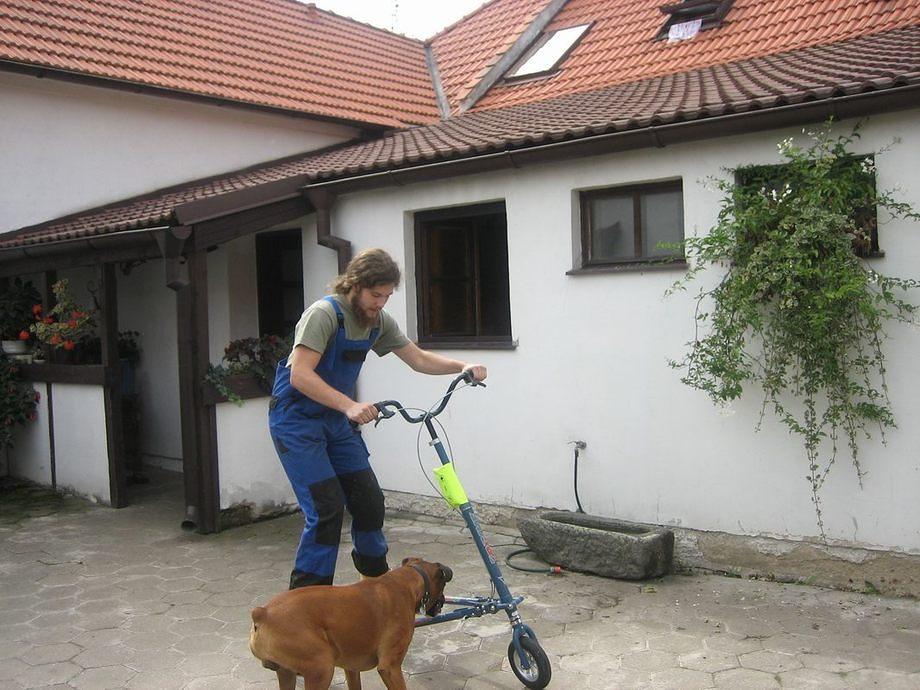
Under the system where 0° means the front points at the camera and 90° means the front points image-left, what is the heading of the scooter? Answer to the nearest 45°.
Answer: approximately 315°

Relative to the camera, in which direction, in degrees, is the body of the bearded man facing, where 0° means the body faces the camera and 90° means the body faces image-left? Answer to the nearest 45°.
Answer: approximately 315°

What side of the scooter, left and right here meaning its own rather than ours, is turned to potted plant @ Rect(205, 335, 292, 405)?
back

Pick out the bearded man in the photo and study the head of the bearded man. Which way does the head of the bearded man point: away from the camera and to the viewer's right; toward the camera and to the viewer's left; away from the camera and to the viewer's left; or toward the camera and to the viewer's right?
toward the camera and to the viewer's right

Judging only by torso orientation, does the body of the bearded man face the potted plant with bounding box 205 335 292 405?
no

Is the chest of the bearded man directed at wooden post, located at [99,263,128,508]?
no

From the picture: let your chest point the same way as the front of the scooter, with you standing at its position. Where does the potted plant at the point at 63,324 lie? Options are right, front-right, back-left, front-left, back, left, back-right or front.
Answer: back

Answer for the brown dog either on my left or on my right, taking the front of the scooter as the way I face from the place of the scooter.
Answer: on my right

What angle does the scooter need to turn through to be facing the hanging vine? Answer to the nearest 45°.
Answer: approximately 90° to its left

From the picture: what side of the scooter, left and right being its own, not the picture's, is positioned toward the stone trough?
left

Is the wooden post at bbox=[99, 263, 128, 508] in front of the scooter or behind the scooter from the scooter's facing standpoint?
behind

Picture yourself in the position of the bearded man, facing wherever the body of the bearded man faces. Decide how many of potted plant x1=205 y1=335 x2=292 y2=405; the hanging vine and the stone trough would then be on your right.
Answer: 0

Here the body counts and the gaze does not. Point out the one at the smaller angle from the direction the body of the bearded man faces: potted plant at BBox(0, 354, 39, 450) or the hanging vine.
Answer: the hanging vine

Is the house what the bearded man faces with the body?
no

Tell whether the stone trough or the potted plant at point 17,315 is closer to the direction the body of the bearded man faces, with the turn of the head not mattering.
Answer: the stone trough

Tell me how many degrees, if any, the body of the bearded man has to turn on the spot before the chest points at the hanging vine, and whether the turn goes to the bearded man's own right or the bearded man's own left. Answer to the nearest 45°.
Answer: approximately 45° to the bearded man's own left
